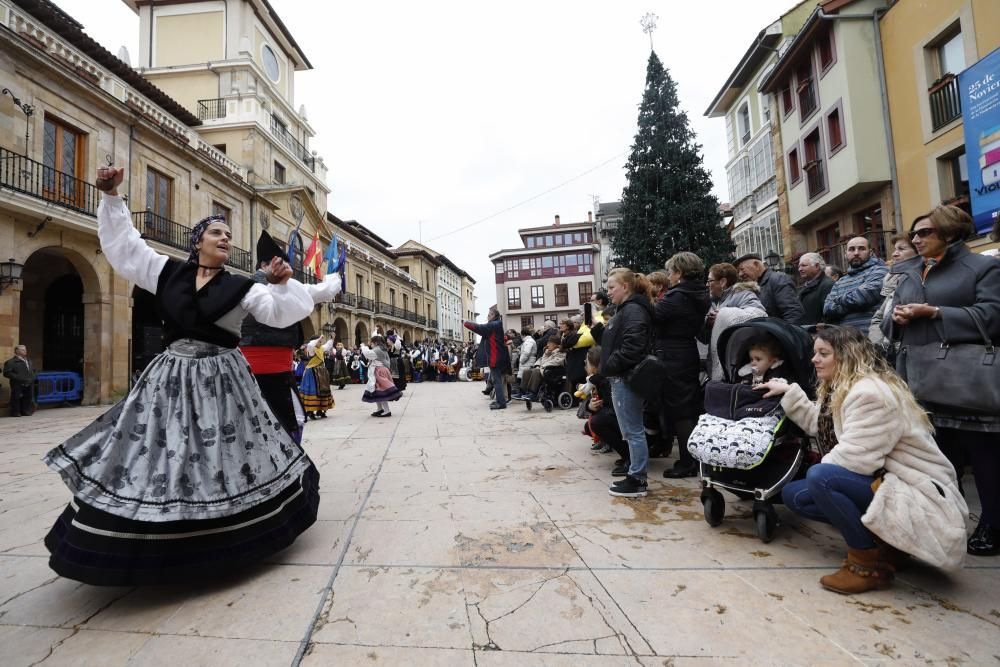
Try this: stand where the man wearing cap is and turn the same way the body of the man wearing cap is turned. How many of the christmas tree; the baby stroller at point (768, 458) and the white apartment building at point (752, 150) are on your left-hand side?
1

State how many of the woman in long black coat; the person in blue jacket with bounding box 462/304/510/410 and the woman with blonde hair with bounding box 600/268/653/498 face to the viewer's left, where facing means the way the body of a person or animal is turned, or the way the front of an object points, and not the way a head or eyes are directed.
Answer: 3

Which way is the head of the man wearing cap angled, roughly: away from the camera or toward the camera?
toward the camera

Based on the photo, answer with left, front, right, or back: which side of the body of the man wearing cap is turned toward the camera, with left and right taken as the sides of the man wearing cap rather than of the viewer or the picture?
left

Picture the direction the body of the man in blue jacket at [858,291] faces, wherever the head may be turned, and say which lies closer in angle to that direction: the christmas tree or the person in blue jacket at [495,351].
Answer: the person in blue jacket

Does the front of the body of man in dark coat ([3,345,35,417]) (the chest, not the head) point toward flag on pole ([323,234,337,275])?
no

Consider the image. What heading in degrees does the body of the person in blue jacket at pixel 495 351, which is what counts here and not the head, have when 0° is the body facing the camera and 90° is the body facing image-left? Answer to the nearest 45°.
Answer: approximately 90°

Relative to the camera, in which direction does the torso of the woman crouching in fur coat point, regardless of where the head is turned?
to the viewer's left

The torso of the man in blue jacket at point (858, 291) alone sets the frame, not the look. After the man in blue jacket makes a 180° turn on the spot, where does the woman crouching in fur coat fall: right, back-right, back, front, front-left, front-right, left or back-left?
back-right

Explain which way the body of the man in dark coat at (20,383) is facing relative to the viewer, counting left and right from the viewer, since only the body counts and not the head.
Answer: facing the viewer and to the right of the viewer

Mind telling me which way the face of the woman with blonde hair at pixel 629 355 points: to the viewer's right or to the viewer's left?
to the viewer's left

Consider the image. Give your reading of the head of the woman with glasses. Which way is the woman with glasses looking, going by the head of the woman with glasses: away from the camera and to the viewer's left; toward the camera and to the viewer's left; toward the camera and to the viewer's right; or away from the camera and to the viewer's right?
toward the camera and to the viewer's left

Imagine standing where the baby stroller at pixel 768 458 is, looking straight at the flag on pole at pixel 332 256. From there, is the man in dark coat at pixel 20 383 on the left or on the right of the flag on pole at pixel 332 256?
left

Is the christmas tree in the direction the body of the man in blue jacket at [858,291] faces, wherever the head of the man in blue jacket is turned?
no

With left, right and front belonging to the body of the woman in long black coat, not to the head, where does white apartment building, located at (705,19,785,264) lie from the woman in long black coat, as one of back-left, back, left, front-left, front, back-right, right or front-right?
right

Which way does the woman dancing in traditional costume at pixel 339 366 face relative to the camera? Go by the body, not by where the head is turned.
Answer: toward the camera

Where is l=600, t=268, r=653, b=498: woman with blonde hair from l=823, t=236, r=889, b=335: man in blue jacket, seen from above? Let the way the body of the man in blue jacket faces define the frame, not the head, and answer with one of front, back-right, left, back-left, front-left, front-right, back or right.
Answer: front
